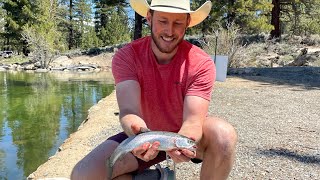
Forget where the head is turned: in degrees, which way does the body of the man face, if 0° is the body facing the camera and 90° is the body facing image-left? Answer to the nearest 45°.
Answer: approximately 0°

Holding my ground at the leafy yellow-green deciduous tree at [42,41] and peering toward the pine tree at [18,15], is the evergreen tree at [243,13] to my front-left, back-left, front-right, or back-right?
back-right

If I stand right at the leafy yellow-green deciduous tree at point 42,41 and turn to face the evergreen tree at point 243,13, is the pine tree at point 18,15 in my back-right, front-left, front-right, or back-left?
back-left

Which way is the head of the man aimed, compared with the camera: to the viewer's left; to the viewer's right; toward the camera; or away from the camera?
toward the camera

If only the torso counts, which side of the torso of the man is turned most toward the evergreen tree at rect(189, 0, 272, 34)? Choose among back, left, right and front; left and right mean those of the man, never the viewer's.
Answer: back

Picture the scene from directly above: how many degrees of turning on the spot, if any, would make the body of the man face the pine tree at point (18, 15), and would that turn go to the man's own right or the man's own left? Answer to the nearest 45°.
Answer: approximately 180°

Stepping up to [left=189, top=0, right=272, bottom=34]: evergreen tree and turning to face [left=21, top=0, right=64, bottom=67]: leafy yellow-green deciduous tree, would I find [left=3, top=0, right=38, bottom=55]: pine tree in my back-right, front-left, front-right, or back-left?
front-right

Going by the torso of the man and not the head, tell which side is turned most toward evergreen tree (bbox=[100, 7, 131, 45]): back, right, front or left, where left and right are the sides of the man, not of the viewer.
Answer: back

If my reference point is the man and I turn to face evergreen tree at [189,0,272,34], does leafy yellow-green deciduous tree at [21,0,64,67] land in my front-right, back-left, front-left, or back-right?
front-left

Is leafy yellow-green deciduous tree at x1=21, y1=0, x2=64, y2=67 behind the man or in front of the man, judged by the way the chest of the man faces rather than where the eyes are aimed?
behind

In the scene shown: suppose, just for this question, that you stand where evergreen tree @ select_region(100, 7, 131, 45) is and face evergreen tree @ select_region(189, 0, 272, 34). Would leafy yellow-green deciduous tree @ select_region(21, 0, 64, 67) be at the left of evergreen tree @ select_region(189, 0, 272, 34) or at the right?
right

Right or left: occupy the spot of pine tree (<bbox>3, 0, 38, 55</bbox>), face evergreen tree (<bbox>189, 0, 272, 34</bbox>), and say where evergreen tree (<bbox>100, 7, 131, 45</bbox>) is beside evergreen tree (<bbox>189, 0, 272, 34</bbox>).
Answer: left
